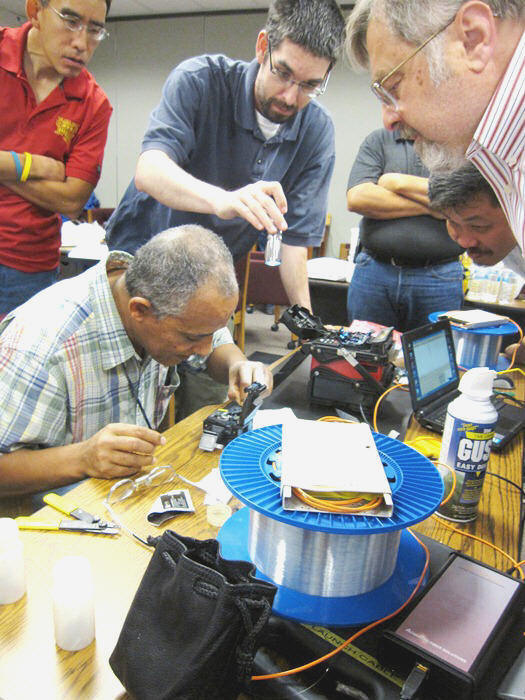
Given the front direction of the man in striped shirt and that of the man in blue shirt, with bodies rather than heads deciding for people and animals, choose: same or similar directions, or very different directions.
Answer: very different directions

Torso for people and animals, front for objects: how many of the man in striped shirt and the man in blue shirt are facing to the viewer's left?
1

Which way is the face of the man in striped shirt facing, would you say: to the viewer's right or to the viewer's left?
to the viewer's left

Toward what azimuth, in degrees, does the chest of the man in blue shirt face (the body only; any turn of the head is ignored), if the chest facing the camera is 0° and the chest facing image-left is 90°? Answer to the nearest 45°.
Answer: approximately 315°

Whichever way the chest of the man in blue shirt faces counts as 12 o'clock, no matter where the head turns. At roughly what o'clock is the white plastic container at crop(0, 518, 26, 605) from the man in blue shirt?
The white plastic container is roughly at 2 o'clock from the man in blue shirt.

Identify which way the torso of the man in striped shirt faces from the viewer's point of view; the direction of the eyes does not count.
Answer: to the viewer's left

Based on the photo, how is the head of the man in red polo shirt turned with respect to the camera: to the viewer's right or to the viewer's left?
to the viewer's right

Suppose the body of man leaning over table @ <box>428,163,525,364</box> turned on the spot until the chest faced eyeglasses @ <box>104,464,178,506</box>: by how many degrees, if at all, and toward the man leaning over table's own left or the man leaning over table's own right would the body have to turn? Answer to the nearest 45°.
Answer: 0° — they already face it

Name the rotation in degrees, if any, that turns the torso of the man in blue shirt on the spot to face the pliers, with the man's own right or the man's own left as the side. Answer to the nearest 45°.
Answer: approximately 45° to the man's own right
